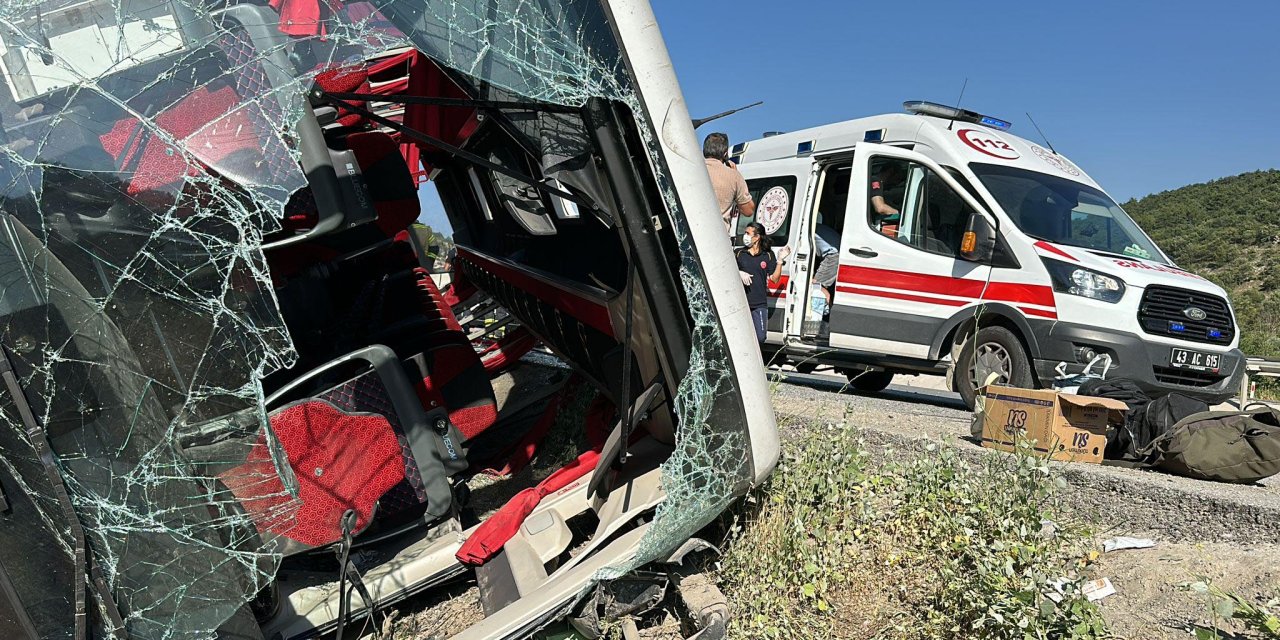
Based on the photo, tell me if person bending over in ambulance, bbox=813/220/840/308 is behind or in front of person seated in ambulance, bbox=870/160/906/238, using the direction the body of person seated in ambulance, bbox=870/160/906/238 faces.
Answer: behind

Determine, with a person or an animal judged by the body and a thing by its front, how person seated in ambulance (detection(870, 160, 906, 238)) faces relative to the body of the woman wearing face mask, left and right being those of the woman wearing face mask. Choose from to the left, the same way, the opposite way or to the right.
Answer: to the left

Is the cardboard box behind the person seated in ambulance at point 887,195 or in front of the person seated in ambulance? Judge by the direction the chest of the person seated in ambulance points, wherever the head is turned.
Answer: in front

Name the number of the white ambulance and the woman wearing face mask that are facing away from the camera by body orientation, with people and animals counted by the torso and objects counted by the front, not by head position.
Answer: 0

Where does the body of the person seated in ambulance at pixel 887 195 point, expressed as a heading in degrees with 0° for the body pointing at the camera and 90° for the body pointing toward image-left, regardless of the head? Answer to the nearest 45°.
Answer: approximately 315°

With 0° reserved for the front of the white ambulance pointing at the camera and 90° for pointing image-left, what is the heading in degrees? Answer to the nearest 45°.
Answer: approximately 315°

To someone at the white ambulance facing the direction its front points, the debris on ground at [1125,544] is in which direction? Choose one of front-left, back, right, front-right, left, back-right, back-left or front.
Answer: front-right
